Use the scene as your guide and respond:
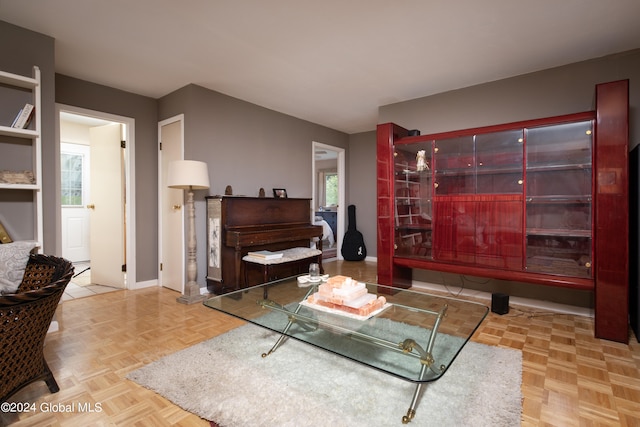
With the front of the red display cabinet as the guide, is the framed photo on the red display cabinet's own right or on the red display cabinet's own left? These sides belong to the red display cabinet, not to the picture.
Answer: on the red display cabinet's own right

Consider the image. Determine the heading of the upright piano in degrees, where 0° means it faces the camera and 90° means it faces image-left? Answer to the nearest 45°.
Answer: approximately 315°

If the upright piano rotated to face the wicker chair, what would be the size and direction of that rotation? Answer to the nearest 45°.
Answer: approximately 45° to its right

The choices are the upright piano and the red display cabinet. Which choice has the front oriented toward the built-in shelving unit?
the red display cabinet

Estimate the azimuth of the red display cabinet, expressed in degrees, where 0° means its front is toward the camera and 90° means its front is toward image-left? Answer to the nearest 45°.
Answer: approximately 45°

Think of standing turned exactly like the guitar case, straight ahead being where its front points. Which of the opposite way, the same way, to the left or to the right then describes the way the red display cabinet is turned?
to the right

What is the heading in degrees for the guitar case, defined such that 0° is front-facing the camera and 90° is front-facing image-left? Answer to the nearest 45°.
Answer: approximately 0°

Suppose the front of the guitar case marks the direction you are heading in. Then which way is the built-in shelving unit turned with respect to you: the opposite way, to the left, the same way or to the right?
to the left

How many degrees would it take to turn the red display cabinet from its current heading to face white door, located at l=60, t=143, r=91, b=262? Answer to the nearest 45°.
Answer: approximately 45° to its right
